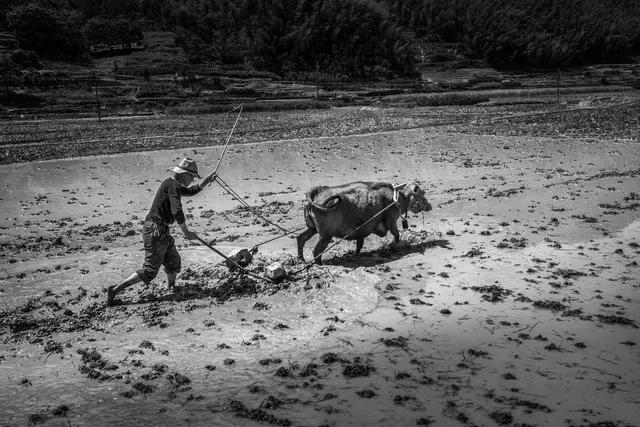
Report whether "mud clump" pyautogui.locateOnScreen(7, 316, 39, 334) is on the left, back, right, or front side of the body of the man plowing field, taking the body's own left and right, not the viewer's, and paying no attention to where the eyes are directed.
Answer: back

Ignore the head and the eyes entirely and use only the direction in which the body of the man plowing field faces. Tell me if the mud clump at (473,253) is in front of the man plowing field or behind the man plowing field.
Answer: in front

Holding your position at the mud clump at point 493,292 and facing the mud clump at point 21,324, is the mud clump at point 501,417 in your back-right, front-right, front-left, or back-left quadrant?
front-left

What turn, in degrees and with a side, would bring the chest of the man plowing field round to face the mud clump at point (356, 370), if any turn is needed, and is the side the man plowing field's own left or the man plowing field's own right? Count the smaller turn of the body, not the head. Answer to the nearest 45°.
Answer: approximately 45° to the man plowing field's own right

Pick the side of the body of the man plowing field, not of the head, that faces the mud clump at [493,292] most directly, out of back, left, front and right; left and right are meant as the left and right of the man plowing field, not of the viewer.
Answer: front

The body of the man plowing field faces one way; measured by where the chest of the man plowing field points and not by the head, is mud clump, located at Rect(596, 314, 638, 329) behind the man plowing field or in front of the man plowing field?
in front

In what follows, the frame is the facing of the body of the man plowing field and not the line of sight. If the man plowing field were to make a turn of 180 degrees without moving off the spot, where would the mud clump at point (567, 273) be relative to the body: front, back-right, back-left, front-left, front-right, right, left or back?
back

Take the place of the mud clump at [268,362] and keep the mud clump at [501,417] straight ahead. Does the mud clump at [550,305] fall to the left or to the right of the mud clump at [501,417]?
left

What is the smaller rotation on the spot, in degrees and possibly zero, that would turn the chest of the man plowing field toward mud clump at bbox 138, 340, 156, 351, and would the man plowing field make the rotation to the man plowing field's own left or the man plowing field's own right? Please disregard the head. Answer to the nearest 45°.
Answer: approximately 90° to the man plowing field's own right

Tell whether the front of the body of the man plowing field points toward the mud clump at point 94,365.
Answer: no

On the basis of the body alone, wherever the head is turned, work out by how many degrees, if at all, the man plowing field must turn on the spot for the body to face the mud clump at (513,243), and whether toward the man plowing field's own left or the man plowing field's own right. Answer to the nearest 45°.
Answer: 0° — they already face it

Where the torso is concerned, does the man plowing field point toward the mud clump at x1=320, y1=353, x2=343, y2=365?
no

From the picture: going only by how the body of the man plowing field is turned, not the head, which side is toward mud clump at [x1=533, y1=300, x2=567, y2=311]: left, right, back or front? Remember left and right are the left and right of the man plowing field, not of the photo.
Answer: front

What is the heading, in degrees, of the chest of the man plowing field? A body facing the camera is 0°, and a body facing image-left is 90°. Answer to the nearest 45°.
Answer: approximately 270°

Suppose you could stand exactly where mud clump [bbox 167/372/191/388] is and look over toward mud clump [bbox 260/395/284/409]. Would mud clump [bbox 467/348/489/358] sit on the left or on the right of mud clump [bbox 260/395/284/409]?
left

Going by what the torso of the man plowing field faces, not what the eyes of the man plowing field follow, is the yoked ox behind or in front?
in front
